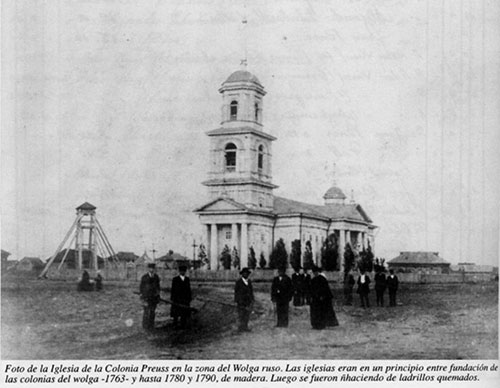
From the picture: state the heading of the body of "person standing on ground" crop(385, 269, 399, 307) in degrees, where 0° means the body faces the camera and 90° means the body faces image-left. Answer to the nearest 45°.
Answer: approximately 0°
